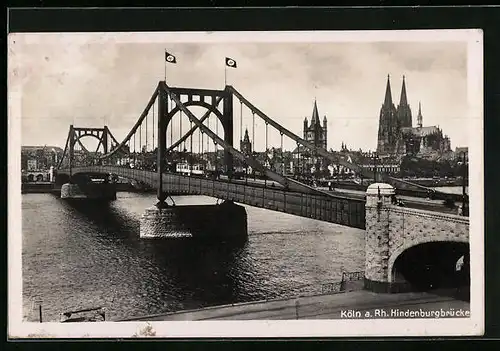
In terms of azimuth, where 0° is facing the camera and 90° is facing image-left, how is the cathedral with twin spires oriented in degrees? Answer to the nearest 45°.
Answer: approximately 135°
